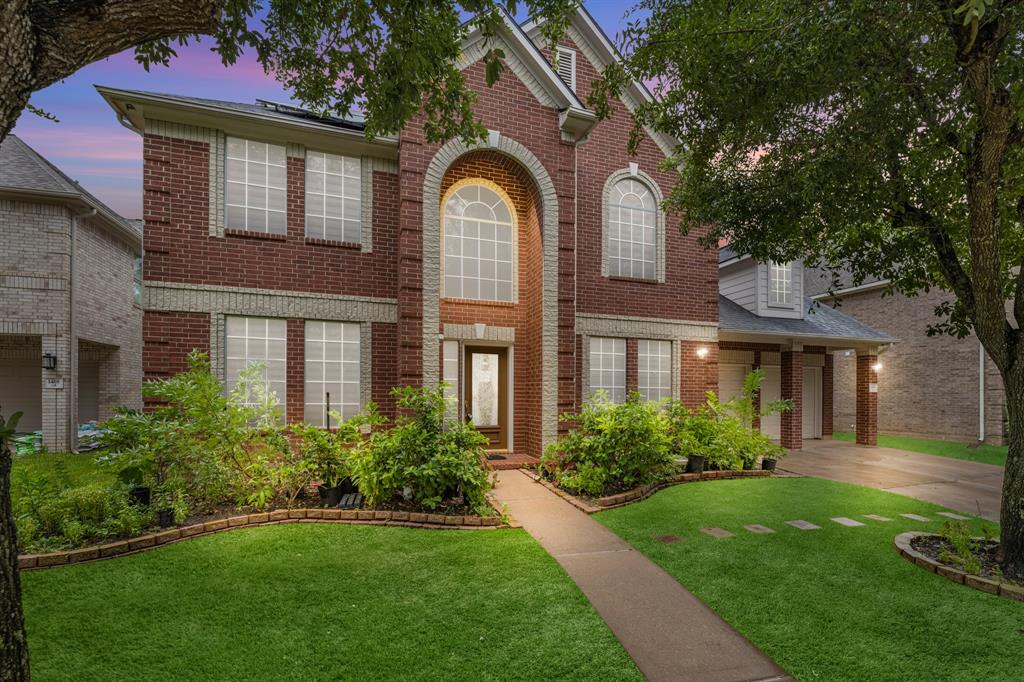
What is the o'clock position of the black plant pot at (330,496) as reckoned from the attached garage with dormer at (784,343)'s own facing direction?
The black plant pot is roughly at 2 o'clock from the attached garage with dormer.

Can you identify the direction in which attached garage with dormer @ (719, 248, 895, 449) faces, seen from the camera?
facing the viewer and to the right of the viewer

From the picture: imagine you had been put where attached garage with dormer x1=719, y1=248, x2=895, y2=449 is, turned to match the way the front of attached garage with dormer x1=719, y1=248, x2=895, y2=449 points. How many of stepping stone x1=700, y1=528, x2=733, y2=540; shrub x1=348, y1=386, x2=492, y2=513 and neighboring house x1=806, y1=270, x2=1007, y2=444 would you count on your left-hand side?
1

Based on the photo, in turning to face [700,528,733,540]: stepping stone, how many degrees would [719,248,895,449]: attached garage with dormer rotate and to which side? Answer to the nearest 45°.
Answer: approximately 45° to its right

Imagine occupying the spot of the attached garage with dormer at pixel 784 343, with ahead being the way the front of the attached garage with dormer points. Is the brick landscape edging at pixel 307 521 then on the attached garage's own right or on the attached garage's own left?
on the attached garage's own right

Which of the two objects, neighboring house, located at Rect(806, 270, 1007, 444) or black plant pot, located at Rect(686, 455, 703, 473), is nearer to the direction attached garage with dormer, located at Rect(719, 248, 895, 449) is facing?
the black plant pot

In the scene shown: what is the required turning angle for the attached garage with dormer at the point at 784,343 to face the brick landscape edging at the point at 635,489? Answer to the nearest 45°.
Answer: approximately 45° to its right

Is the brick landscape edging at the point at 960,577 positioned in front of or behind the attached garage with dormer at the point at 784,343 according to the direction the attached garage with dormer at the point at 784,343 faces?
in front

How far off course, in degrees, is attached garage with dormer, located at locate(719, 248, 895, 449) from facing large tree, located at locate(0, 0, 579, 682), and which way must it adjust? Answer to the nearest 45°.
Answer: approximately 45° to its right

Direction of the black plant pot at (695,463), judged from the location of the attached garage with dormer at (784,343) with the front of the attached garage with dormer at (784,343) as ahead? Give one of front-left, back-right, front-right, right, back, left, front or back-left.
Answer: front-right

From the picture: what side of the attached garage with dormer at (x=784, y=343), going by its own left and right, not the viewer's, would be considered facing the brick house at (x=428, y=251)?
right
